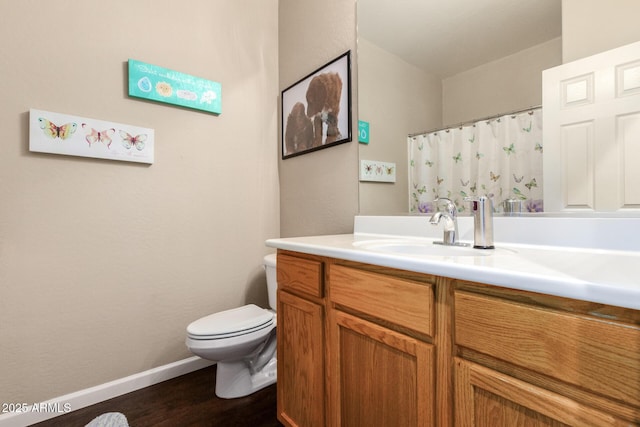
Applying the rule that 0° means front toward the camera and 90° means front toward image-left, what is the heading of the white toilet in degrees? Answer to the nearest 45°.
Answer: approximately 45°

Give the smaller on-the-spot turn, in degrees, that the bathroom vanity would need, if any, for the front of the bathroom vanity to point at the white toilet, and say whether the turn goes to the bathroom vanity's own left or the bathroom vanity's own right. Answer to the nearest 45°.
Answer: approximately 90° to the bathroom vanity's own right

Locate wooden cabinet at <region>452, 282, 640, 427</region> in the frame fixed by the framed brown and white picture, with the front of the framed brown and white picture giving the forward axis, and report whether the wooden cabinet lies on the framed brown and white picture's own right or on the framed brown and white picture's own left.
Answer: on the framed brown and white picture's own left

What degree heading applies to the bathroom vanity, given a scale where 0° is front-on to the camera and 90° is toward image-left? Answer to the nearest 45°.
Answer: approximately 45°

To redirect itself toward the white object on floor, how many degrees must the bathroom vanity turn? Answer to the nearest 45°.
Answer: approximately 45° to its right

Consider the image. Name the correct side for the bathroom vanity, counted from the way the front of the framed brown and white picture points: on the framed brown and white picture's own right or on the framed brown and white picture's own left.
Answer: on the framed brown and white picture's own left

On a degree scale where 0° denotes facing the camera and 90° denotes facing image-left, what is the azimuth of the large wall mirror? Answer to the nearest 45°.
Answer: approximately 45°

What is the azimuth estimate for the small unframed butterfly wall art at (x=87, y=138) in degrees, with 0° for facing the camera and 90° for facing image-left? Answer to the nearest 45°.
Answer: approximately 315°

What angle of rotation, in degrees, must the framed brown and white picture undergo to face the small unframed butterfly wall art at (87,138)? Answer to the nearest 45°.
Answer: approximately 45° to its right

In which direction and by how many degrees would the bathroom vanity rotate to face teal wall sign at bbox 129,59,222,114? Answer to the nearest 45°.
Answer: approximately 45° to its right

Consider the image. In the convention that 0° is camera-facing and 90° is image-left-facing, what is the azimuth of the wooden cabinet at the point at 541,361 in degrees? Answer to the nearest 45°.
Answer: approximately 45°
